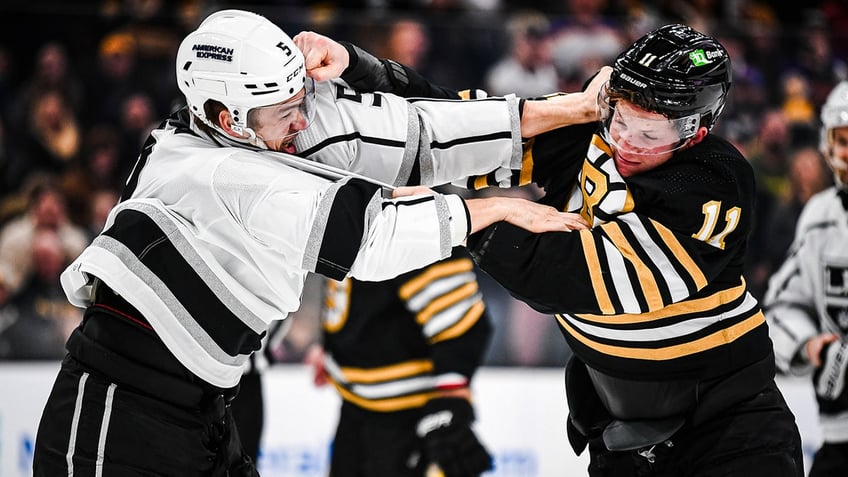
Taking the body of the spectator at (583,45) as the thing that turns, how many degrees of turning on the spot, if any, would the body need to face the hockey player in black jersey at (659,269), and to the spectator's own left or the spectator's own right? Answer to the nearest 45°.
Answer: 0° — they already face them

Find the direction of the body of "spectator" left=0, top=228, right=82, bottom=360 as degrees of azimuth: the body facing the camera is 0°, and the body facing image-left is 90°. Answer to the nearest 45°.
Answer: approximately 0°

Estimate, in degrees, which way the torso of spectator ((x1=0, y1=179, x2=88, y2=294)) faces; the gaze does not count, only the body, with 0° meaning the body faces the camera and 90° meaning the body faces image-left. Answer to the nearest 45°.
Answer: approximately 0°

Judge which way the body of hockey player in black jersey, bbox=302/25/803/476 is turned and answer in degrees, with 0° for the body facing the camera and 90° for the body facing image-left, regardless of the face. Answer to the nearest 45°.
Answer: approximately 45°

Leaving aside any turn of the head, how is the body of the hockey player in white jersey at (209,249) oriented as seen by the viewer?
to the viewer's right

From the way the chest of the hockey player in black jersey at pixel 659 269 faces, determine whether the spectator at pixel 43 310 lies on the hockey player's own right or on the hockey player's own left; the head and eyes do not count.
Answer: on the hockey player's own right

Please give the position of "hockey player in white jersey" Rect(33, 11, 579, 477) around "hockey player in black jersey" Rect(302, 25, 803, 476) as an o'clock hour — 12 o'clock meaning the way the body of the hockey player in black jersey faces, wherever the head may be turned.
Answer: The hockey player in white jersey is roughly at 1 o'clock from the hockey player in black jersey.

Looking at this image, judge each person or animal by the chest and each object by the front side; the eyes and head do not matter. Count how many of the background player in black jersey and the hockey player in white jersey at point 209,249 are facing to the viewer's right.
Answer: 1

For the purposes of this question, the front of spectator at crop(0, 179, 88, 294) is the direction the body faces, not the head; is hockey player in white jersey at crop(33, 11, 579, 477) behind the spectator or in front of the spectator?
in front

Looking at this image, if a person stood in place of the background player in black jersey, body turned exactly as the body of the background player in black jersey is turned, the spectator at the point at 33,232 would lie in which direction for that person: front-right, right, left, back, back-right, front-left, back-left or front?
right

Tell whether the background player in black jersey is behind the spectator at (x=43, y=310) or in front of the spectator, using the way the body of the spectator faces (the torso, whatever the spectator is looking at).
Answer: in front

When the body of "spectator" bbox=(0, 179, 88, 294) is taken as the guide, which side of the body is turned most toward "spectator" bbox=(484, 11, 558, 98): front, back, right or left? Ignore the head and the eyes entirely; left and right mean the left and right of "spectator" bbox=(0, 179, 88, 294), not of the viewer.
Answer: left

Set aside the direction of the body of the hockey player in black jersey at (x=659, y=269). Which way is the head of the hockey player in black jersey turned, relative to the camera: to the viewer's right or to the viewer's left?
to the viewer's left
